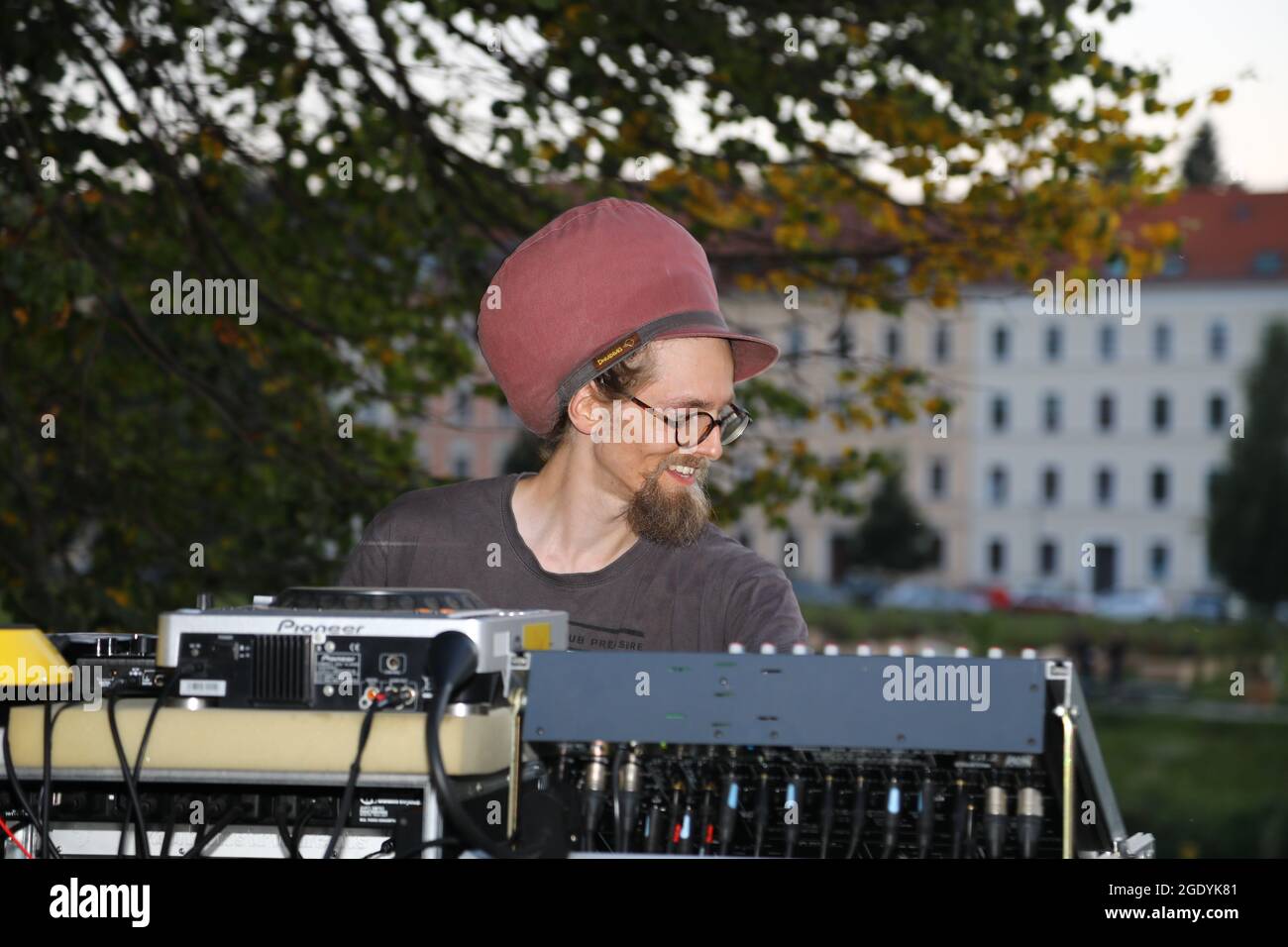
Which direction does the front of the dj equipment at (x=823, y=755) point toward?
away from the camera

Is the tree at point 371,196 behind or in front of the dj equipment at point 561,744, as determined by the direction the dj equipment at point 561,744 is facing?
in front

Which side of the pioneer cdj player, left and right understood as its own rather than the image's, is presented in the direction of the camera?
back

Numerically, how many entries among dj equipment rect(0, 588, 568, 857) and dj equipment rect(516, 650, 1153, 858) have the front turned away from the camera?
2

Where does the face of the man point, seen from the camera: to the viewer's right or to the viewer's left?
to the viewer's right

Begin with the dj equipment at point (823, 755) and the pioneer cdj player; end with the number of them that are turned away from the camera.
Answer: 2

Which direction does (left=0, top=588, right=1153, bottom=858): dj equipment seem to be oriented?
away from the camera

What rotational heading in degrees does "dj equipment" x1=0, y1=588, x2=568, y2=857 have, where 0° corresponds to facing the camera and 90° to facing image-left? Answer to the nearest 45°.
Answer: approximately 180°
